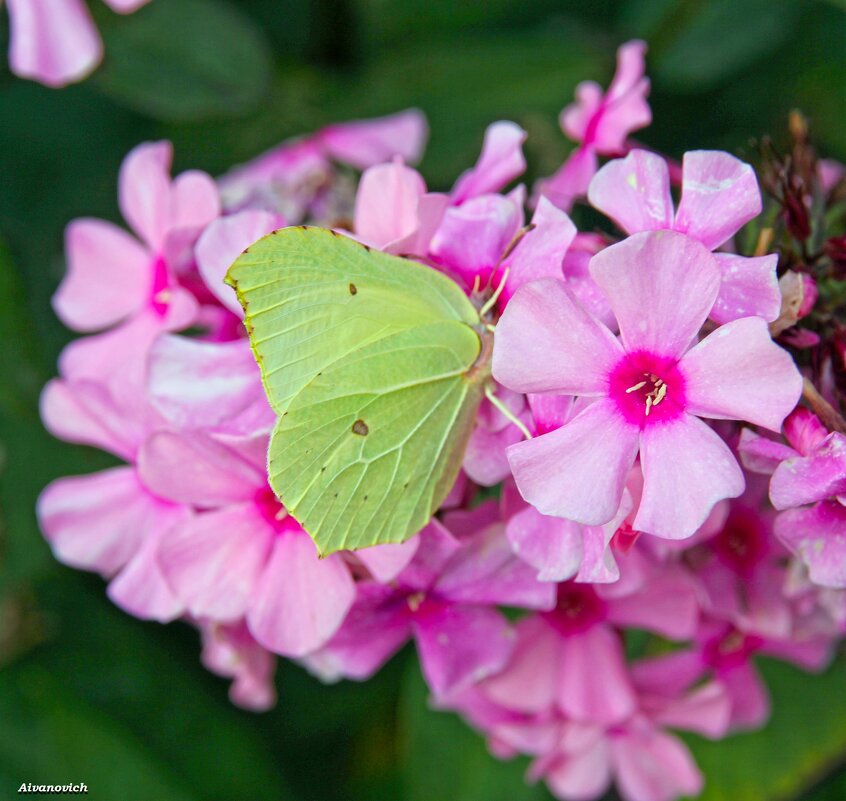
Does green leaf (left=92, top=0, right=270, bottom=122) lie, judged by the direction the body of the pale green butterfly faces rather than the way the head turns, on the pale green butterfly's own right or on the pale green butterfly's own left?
on the pale green butterfly's own left

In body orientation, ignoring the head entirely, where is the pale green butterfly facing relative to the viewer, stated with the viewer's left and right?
facing to the right of the viewer
